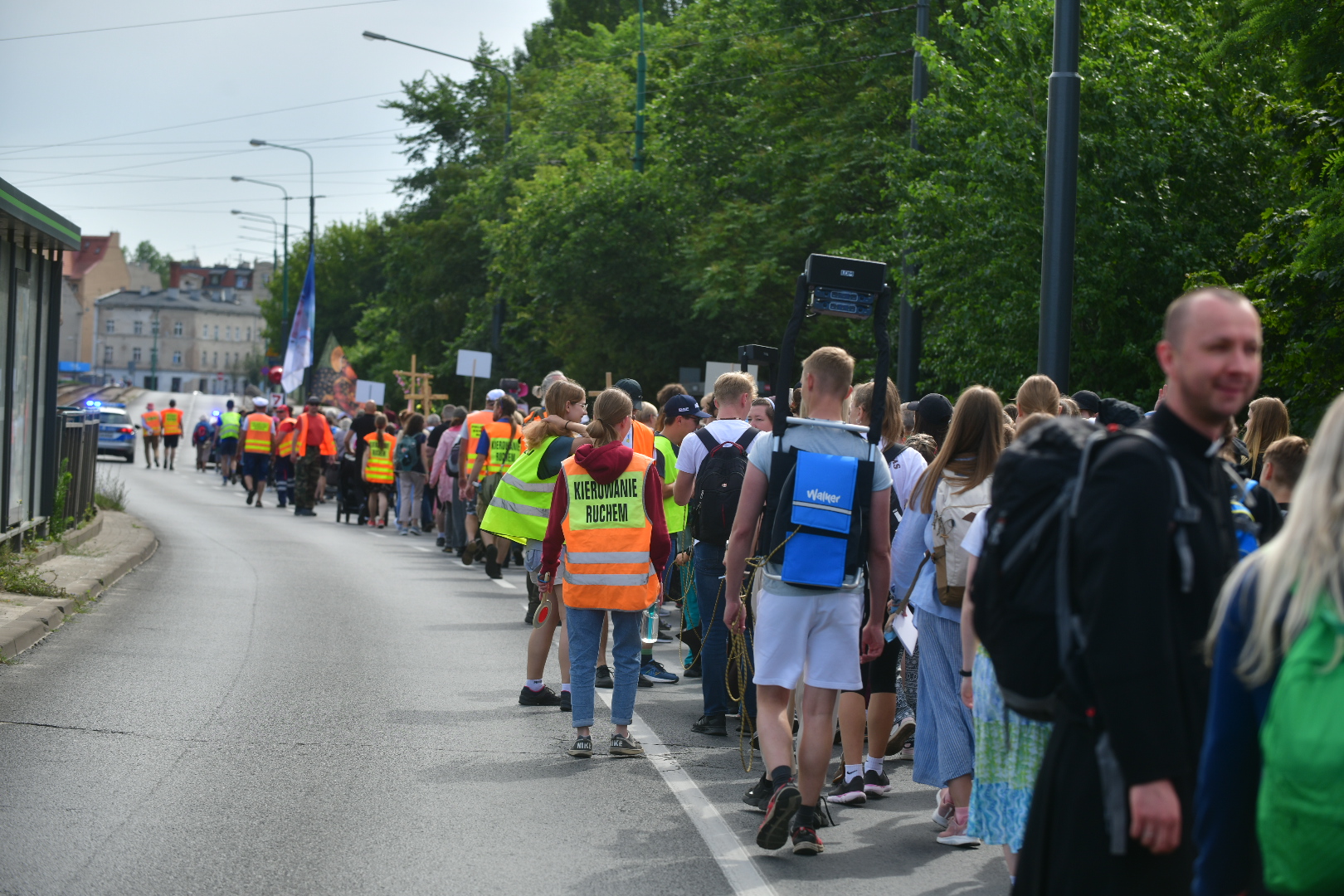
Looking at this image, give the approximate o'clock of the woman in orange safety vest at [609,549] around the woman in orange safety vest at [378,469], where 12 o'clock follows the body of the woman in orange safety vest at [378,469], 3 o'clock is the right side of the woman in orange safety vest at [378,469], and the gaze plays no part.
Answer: the woman in orange safety vest at [609,549] is roughly at 6 o'clock from the woman in orange safety vest at [378,469].

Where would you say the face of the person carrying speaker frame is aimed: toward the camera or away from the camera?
away from the camera

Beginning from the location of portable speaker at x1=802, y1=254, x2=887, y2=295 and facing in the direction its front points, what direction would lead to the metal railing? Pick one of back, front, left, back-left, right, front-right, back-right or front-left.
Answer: back-right

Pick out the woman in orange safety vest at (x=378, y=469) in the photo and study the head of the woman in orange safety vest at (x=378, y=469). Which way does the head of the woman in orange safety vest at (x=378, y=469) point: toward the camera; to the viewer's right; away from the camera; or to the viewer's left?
away from the camera

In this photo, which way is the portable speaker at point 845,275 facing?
toward the camera

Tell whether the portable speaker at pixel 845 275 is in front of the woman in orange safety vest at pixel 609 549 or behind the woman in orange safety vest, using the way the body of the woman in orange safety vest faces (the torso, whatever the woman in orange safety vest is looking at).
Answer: behind

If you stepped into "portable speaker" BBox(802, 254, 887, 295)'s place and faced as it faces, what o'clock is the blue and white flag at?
The blue and white flag is roughly at 5 o'clock from the portable speaker.

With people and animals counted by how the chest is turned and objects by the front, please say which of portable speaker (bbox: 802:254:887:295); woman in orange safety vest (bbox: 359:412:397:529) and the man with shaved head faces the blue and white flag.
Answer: the woman in orange safety vest

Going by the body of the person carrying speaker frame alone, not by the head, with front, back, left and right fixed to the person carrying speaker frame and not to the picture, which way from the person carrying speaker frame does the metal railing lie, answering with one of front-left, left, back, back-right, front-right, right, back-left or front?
front-left

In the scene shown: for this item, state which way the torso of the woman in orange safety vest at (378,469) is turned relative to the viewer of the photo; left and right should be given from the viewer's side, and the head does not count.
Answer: facing away from the viewer

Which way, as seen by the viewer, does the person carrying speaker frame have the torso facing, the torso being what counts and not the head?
away from the camera

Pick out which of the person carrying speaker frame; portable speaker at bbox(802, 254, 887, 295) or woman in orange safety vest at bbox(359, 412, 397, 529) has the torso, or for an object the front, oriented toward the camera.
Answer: the portable speaker

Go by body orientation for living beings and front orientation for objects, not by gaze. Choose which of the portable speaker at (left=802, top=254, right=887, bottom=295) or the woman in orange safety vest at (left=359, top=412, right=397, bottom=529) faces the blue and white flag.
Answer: the woman in orange safety vest

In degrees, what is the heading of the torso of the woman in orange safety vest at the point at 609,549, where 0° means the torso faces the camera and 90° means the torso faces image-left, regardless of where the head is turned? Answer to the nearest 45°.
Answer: approximately 180°

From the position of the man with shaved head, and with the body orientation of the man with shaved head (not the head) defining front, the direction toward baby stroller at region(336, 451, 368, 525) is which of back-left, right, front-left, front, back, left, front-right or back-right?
back

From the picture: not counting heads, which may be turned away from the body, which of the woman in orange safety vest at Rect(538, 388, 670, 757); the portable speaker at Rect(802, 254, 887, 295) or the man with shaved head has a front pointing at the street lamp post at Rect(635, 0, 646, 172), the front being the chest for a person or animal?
the woman in orange safety vest

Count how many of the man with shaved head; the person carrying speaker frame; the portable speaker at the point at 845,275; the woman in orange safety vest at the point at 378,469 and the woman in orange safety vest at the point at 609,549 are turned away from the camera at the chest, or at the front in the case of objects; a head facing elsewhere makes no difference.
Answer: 3
